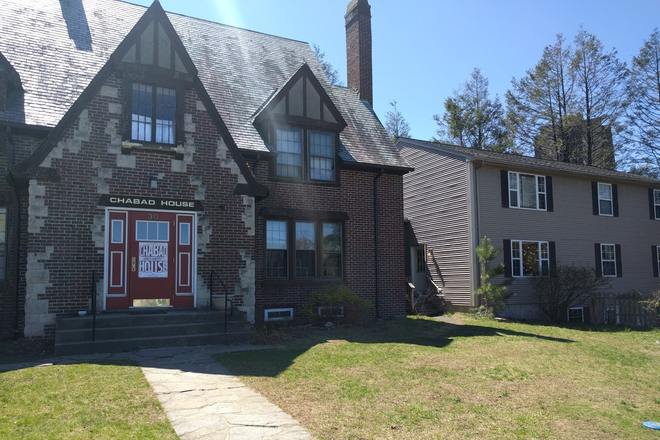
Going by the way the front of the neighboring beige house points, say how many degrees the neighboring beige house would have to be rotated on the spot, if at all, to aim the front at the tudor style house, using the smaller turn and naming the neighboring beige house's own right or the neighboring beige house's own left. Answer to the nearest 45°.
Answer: approximately 90° to the neighboring beige house's own right

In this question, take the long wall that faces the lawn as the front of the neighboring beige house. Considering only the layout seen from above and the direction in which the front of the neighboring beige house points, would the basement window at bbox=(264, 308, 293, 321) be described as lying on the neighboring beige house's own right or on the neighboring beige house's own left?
on the neighboring beige house's own right

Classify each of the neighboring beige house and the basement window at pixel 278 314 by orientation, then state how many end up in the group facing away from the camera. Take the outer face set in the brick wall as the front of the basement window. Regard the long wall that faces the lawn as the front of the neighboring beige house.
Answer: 0

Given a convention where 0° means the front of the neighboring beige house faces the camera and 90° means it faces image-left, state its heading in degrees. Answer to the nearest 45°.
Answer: approximately 315°

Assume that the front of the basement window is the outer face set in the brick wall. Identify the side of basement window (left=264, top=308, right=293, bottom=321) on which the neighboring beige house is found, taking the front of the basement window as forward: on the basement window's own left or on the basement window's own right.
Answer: on the basement window's own left

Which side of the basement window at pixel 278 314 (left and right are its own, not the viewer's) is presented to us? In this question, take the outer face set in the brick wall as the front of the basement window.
front

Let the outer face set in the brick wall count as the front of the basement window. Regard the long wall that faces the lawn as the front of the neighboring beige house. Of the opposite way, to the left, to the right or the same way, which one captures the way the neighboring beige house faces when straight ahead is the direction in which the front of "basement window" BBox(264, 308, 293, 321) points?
the same way
